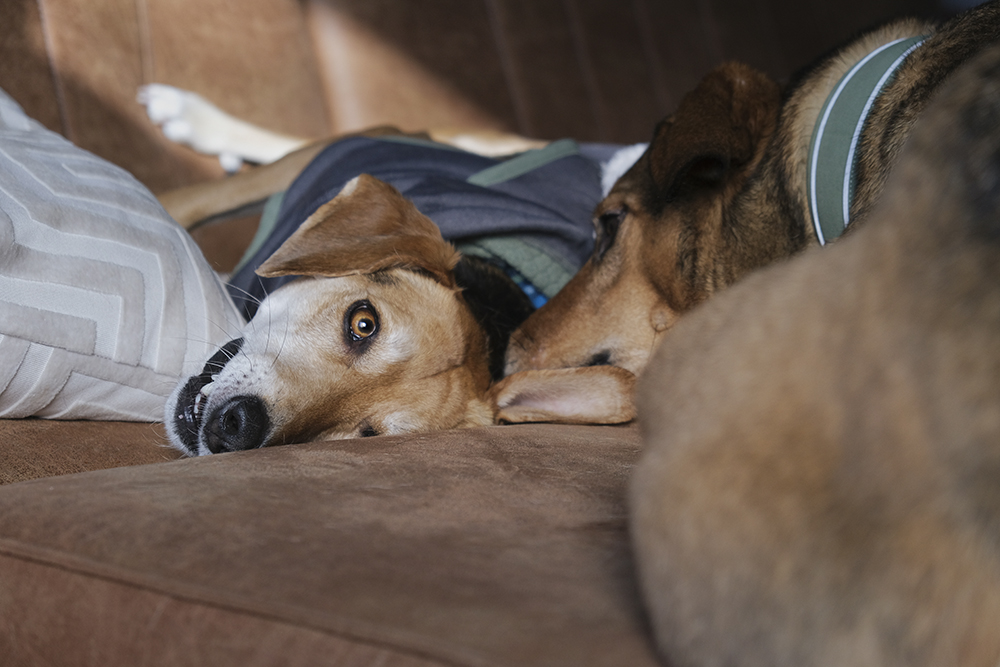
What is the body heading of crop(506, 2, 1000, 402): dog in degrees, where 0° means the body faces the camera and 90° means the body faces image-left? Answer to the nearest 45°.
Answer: approximately 90°

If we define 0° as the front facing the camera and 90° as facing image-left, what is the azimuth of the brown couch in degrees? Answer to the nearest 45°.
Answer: approximately 0°
